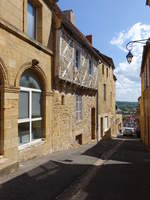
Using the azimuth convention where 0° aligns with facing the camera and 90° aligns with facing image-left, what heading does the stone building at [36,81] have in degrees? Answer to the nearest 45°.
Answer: approximately 315°
